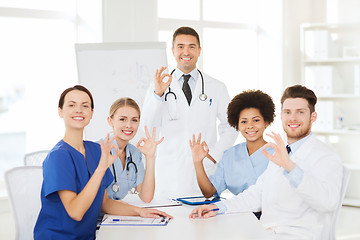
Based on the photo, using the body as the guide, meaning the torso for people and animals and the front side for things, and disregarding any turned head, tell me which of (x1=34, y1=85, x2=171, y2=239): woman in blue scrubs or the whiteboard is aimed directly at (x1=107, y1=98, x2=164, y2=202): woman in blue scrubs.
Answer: the whiteboard

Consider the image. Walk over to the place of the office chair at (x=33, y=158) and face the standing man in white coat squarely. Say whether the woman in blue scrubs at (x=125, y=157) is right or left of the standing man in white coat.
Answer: right

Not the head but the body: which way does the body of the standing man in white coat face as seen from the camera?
toward the camera

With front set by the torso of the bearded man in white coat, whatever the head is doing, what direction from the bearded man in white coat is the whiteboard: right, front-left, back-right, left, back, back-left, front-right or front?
right

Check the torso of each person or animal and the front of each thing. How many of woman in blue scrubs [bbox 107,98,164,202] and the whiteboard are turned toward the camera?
2

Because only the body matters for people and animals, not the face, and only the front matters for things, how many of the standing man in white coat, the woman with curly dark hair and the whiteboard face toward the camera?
3

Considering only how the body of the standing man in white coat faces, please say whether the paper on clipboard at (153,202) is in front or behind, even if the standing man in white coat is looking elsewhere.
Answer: in front

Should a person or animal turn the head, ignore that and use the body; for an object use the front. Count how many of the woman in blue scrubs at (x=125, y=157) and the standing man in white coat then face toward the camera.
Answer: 2

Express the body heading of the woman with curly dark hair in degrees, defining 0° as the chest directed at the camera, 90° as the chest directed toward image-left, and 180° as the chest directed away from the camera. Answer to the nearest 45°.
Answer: approximately 0°

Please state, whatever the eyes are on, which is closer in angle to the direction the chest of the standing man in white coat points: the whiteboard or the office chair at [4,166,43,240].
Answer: the office chair

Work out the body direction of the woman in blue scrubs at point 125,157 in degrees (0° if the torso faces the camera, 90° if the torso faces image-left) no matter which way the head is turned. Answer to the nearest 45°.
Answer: approximately 0°

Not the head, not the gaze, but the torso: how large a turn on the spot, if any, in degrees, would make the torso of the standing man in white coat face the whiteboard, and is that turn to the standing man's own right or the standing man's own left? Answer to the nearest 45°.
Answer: approximately 135° to the standing man's own right
